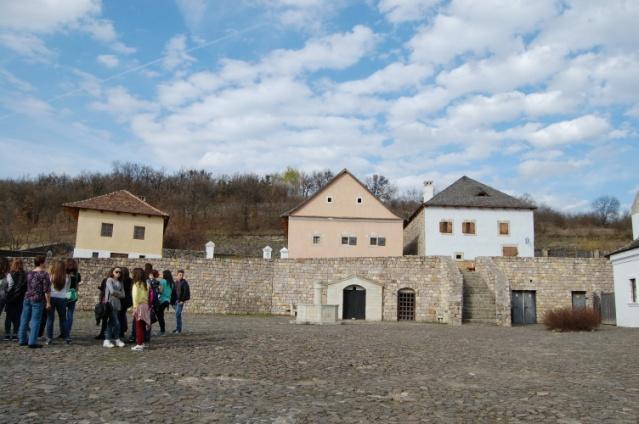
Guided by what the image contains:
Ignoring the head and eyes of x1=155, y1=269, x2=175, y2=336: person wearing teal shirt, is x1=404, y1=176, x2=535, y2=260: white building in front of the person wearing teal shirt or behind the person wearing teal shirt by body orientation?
behind

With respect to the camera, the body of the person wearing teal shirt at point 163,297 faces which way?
to the viewer's left

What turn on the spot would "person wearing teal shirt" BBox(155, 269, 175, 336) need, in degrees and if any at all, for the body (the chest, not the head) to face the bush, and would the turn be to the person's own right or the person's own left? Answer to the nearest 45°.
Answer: approximately 180°

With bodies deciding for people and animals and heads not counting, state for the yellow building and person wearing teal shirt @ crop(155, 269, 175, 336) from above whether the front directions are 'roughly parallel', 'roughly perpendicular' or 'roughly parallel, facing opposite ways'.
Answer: roughly perpendicular

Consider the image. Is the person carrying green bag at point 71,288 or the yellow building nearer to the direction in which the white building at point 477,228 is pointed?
the person carrying green bag

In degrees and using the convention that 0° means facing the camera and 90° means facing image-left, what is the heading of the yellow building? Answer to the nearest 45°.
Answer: approximately 0°

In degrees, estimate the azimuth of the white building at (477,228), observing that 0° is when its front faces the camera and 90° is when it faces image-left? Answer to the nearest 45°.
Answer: approximately 0°

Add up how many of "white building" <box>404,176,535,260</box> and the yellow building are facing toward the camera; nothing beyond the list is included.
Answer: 2

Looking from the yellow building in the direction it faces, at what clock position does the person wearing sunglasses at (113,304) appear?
The person wearing sunglasses is roughly at 12 o'clock from the yellow building.
